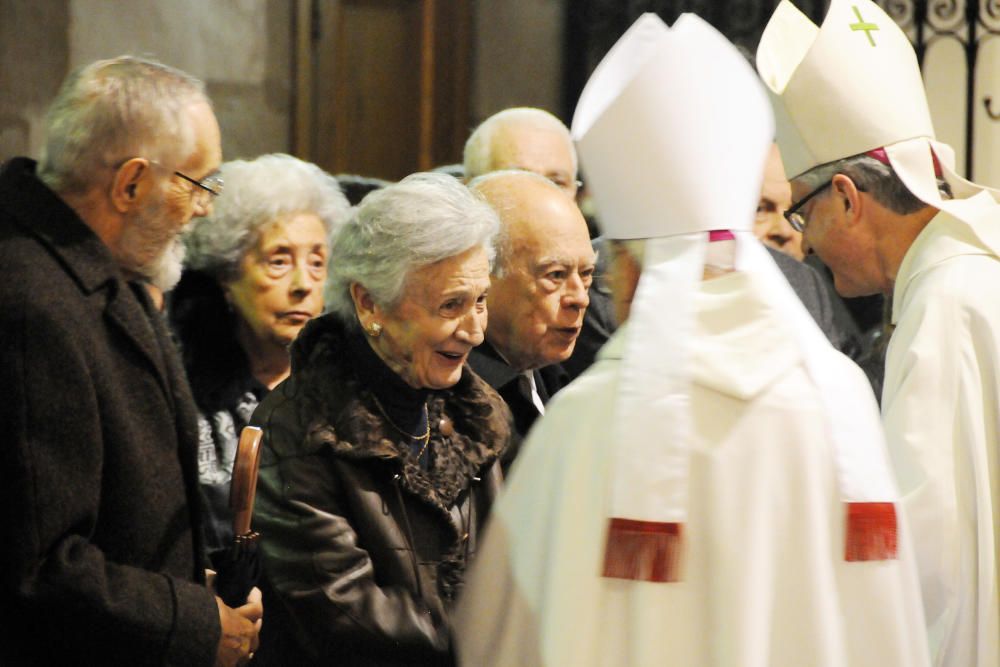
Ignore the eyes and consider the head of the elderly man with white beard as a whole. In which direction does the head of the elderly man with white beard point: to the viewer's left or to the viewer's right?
to the viewer's right

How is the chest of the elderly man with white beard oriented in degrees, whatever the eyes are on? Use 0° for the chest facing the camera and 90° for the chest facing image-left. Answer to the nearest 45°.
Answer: approximately 270°

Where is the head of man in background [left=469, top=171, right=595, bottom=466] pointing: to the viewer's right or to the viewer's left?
to the viewer's right

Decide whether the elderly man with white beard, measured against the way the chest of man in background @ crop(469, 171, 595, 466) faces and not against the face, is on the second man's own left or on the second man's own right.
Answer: on the second man's own right

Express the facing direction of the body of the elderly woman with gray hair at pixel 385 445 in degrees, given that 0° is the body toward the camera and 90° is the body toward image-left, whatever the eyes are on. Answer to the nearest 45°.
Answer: approximately 315°

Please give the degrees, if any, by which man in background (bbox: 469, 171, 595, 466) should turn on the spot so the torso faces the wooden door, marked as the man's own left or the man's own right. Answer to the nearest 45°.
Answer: approximately 135° to the man's own left

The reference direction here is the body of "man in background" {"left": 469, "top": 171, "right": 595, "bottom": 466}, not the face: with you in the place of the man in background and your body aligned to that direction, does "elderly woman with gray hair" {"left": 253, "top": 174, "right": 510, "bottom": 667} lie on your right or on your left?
on your right

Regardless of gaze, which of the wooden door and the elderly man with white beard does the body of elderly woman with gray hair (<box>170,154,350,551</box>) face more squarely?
the elderly man with white beard

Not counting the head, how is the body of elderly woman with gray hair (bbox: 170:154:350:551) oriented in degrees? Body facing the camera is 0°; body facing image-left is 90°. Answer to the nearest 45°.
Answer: approximately 315°
